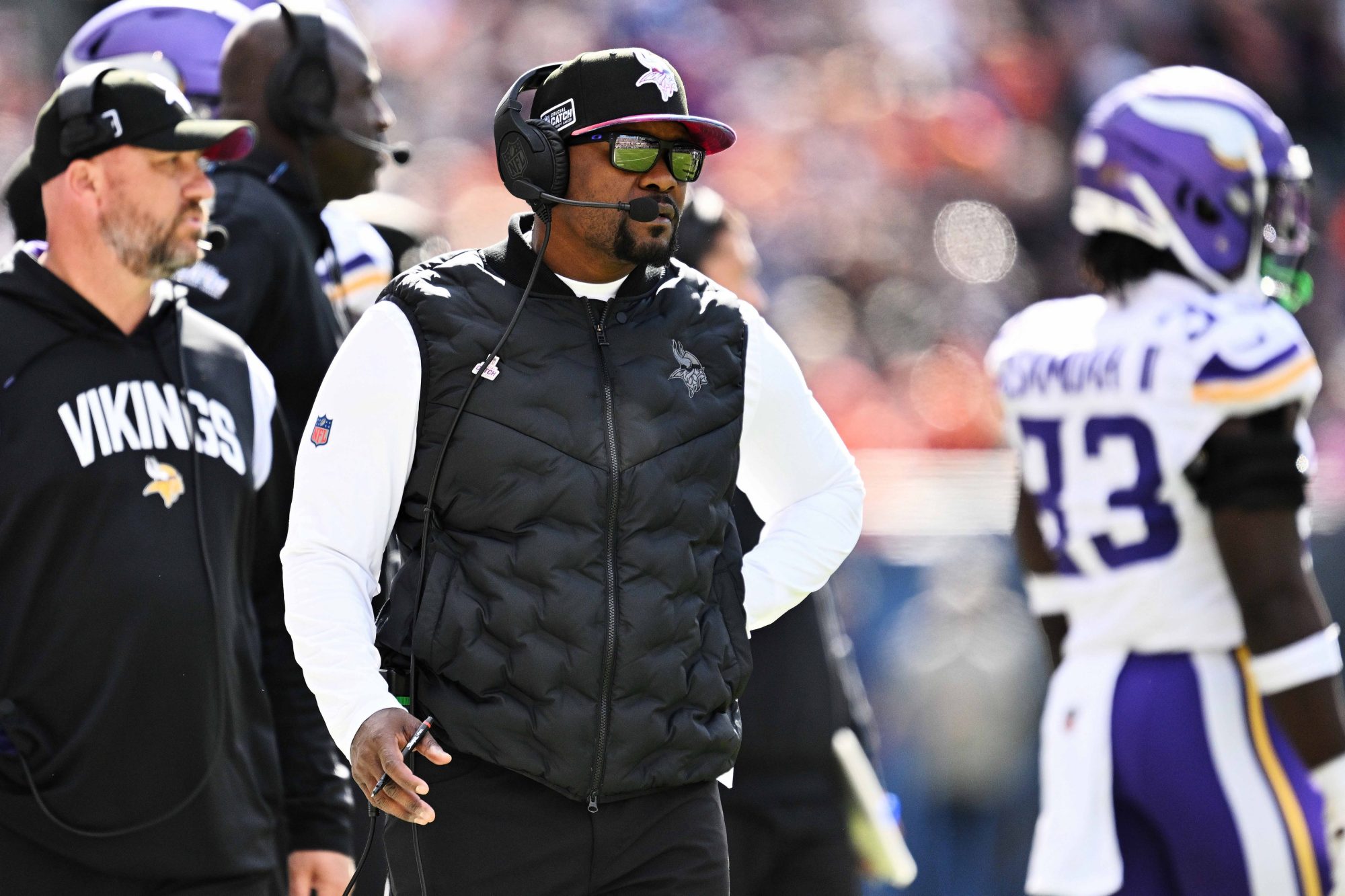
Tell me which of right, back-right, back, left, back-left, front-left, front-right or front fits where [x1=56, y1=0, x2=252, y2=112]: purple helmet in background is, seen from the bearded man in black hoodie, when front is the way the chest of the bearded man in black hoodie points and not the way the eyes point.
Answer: back-left

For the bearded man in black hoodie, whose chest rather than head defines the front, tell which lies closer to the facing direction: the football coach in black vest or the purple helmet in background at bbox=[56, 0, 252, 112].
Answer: the football coach in black vest

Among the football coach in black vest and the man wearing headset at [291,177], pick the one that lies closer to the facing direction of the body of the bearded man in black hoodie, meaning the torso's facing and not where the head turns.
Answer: the football coach in black vest

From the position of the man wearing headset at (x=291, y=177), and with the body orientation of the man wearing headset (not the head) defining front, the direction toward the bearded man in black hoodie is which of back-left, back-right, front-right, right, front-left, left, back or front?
right

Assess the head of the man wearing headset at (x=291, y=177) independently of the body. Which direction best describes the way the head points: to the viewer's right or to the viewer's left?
to the viewer's right

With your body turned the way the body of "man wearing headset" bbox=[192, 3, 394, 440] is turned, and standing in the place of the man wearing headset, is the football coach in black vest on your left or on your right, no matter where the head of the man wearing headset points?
on your right

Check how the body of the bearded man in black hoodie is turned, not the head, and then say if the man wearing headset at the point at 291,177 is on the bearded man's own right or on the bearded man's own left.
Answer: on the bearded man's own left

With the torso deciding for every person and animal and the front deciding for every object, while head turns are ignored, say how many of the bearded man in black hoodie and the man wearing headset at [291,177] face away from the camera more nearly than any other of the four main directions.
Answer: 0

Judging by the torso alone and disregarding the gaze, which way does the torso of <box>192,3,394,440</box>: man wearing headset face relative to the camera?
to the viewer's right

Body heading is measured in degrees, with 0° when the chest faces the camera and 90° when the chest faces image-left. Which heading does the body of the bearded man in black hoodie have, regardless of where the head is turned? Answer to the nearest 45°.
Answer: approximately 315°

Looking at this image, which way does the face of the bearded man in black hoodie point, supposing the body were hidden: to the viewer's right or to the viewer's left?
to the viewer's right
